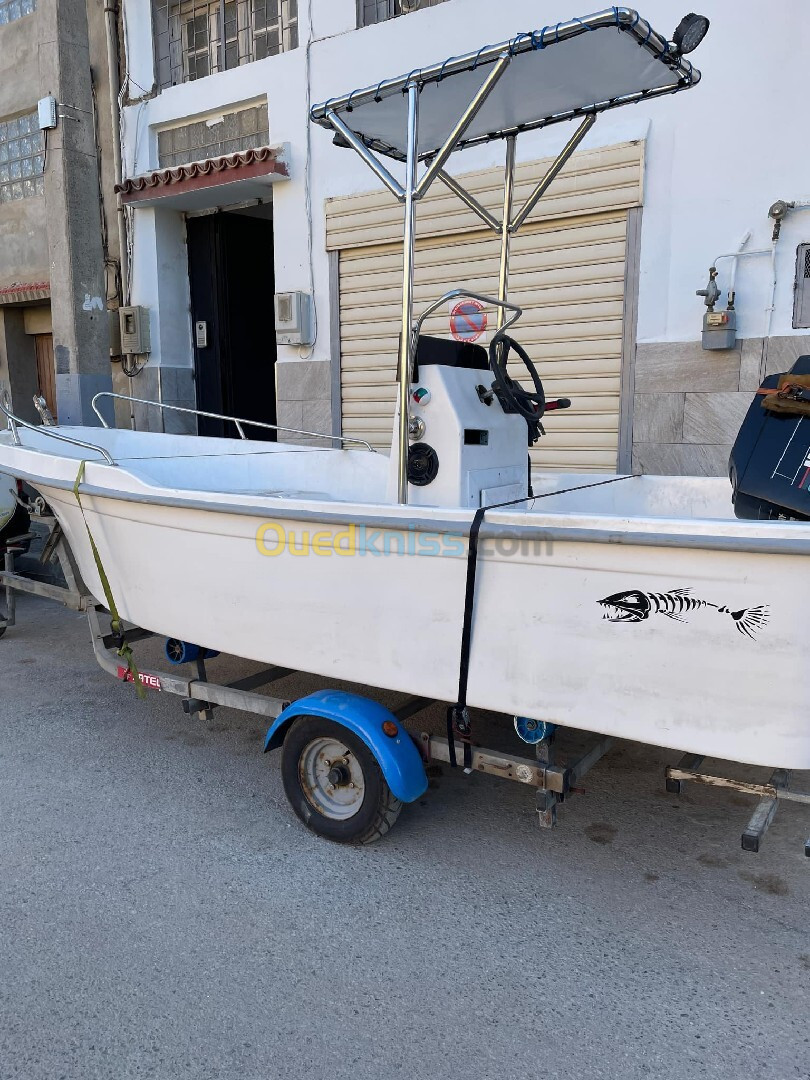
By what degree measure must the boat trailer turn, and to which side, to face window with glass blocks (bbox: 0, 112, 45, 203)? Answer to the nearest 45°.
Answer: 0° — it already faces it

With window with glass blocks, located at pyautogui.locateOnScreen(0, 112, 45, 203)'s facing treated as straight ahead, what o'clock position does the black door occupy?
The black door is roughly at 9 o'clock from the window with glass blocks.

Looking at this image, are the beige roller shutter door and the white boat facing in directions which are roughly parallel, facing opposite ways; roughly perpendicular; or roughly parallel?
roughly perpendicular

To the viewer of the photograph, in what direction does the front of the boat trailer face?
facing away from the viewer and to the left of the viewer

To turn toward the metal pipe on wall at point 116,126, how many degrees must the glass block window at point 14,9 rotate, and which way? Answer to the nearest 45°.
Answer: approximately 45° to its left

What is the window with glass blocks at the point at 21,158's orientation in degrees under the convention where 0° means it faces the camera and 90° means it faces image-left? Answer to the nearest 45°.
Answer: approximately 45°

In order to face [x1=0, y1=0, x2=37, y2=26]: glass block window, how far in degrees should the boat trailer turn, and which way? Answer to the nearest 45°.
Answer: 0° — it already faces it

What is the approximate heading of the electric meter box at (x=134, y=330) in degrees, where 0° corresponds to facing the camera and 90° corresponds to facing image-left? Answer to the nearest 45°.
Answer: approximately 45°

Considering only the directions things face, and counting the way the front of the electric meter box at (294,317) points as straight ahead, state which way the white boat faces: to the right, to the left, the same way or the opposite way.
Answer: to the right

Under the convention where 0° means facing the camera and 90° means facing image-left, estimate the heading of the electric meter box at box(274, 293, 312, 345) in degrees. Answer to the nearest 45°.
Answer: approximately 45°

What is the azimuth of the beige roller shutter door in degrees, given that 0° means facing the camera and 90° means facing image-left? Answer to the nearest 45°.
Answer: approximately 45°

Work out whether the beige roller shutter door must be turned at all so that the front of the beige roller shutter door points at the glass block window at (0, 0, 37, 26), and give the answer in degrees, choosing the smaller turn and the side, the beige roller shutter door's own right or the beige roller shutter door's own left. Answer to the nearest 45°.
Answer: approximately 90° to the beige roller shutter door's own right

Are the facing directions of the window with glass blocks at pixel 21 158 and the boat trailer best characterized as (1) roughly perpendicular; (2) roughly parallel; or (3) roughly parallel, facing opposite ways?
roughly perpendicular

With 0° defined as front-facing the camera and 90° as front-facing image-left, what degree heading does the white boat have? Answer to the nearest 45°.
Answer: approximately 135°

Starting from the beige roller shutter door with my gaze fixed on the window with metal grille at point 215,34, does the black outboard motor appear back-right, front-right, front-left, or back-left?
back-left

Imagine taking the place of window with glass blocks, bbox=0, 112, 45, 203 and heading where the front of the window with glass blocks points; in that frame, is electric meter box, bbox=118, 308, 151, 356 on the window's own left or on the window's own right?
on the window's own left

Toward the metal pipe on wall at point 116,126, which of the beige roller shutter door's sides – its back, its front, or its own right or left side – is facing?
right
